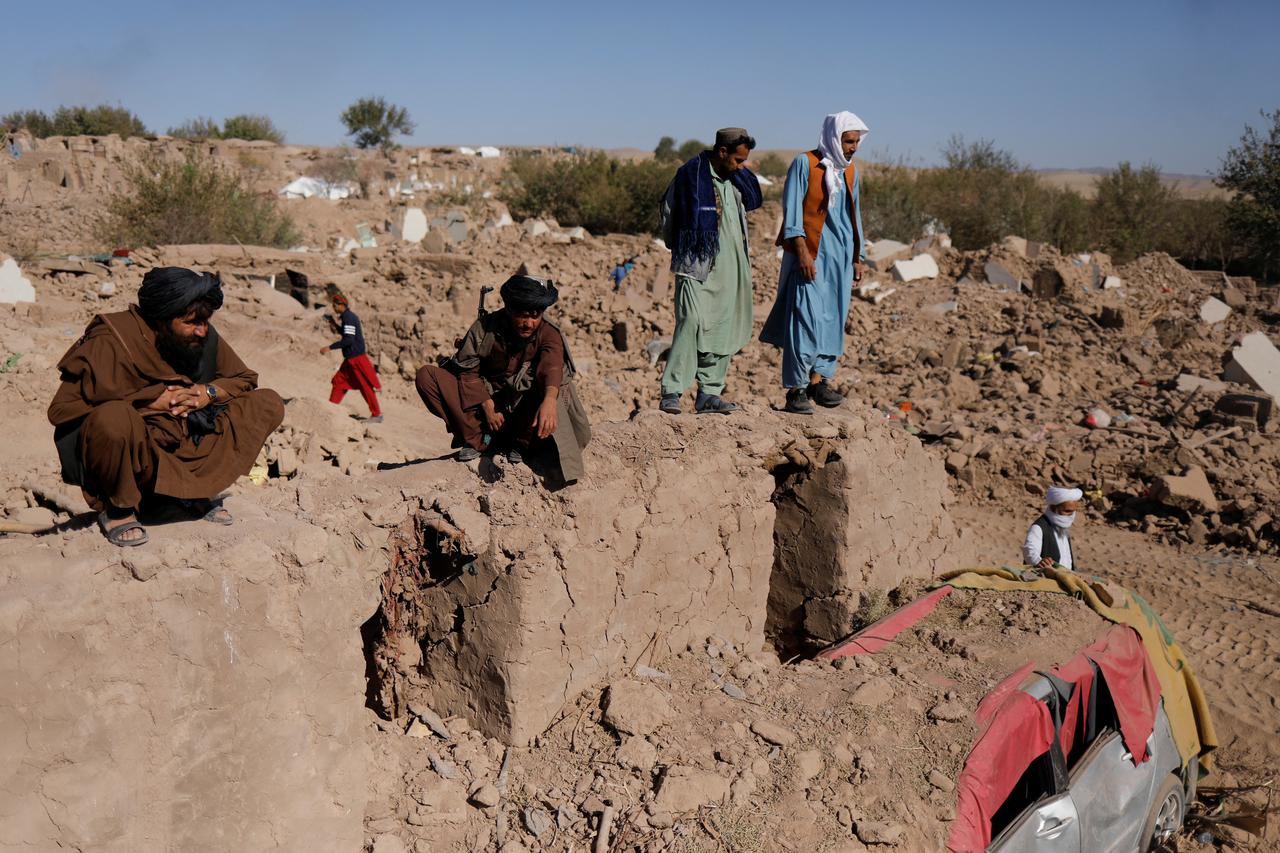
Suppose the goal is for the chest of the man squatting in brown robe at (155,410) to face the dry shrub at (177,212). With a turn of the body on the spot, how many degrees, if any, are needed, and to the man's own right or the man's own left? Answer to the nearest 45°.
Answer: approximately 135° to the man's own left

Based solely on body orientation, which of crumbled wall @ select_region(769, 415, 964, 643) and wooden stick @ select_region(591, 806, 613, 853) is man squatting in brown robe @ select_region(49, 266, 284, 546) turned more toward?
the wooden stick

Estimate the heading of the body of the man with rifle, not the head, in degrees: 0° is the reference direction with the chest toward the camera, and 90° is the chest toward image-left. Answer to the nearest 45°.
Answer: approximately 0°

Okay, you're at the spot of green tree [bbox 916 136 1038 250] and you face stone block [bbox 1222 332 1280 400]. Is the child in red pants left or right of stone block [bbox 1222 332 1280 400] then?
right

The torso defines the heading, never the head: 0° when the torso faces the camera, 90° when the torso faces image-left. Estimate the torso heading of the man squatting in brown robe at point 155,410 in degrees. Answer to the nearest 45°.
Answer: approximately 315°

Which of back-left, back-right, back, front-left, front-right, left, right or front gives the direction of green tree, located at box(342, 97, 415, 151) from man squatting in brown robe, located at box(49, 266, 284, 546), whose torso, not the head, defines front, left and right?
back-left
